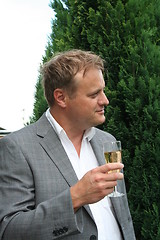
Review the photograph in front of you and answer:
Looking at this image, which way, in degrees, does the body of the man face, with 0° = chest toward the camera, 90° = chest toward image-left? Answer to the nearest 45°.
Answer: approximately 315°

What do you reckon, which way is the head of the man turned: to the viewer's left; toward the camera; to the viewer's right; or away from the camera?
to the viewer's right
